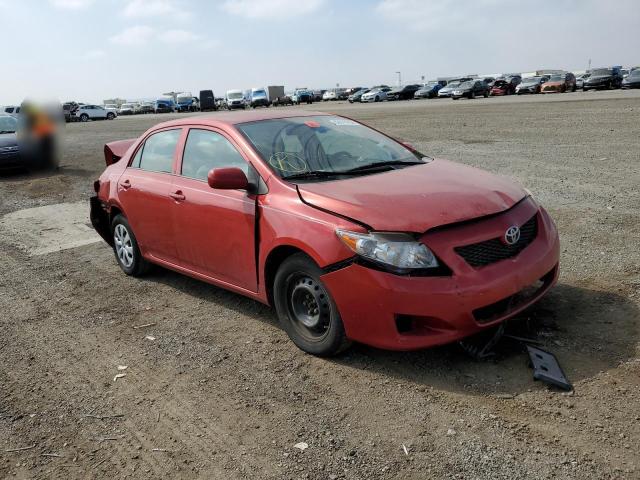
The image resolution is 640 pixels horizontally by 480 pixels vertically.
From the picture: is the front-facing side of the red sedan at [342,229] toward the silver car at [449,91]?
no

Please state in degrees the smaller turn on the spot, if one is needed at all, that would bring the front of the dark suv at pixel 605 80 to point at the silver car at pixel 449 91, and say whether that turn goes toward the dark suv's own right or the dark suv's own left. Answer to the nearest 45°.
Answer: approximately 45° to the dark suv's own right

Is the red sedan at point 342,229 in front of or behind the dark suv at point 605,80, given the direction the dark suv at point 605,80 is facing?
in front

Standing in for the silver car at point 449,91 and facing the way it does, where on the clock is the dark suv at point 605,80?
The dark suv is roughly at 8 o'clock from the silver car.

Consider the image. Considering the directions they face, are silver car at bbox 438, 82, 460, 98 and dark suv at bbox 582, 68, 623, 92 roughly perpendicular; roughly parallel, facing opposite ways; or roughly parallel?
roughly parallel

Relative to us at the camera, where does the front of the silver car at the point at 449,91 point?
facing the viewer and to the left of the viewer

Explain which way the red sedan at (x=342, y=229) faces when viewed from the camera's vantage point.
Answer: facing the viewer and to the right of the viewer

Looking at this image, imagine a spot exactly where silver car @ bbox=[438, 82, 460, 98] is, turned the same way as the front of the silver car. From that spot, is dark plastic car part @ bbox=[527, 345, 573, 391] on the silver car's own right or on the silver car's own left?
on the silver car's own left

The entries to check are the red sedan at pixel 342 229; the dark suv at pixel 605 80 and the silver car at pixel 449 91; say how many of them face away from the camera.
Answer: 0

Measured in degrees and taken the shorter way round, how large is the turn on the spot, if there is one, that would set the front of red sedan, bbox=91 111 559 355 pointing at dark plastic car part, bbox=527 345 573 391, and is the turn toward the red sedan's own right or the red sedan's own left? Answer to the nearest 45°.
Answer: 0° — it already faces it

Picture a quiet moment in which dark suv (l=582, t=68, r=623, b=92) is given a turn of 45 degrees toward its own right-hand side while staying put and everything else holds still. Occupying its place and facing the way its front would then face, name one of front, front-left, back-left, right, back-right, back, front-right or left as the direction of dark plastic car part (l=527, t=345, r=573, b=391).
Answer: left
